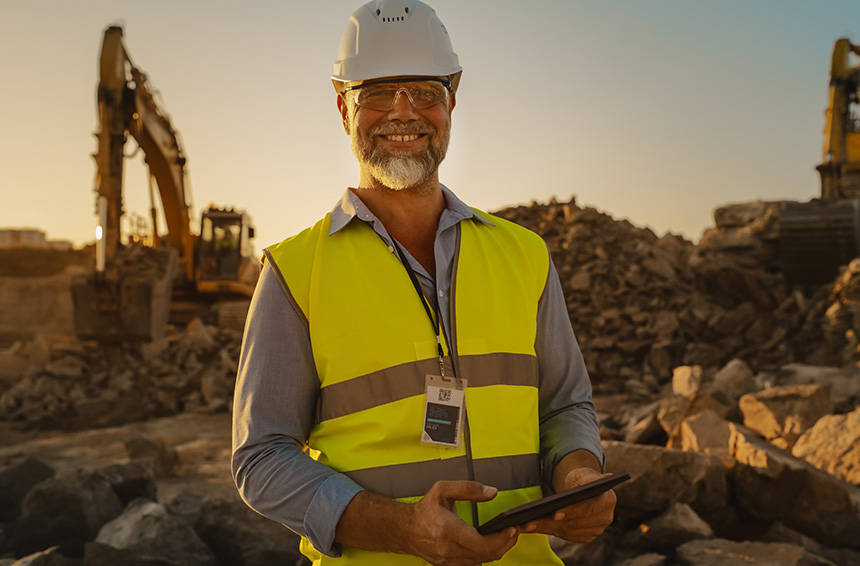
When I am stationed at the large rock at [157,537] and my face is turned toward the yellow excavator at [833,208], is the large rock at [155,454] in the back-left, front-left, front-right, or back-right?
front-left

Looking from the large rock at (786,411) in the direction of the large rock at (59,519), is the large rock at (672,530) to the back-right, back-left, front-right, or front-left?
front-left

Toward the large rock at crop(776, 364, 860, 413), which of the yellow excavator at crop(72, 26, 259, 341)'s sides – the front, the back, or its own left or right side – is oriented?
left

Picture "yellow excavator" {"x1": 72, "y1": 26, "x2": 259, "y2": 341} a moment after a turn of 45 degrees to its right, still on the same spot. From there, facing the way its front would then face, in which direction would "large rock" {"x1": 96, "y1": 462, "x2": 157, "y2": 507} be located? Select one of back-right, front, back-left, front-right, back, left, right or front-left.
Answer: left

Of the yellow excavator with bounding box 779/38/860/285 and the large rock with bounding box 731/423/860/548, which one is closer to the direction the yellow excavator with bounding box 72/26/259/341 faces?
the large rock

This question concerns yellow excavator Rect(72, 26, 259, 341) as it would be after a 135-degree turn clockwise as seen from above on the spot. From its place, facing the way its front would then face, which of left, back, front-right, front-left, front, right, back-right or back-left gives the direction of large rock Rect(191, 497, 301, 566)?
back

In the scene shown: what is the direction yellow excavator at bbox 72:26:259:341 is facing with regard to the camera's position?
facing the viewer and to the left of the viewer

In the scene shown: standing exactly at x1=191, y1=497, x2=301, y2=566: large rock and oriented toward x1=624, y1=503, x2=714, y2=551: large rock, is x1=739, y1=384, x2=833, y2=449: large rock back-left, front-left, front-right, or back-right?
front-left

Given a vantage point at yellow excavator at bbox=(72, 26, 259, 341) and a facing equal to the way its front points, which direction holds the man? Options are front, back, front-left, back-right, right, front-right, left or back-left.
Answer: front-left

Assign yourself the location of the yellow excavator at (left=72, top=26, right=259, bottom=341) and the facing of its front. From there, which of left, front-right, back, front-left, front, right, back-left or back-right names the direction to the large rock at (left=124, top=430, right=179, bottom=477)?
front-left

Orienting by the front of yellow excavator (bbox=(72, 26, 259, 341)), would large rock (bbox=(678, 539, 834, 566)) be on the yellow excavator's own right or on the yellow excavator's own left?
on the yellow excavator's own left

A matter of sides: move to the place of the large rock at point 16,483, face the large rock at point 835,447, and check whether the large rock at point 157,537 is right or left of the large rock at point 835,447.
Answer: right

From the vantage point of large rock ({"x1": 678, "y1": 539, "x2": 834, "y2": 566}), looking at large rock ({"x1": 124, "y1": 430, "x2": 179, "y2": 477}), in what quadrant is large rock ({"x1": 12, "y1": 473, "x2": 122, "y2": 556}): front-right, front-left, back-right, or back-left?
front-left

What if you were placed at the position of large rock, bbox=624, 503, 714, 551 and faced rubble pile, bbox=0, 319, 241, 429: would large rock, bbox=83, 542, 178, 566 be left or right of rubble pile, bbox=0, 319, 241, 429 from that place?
left

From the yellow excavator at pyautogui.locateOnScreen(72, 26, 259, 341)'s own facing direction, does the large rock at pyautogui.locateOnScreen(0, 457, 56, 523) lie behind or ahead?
ahead
